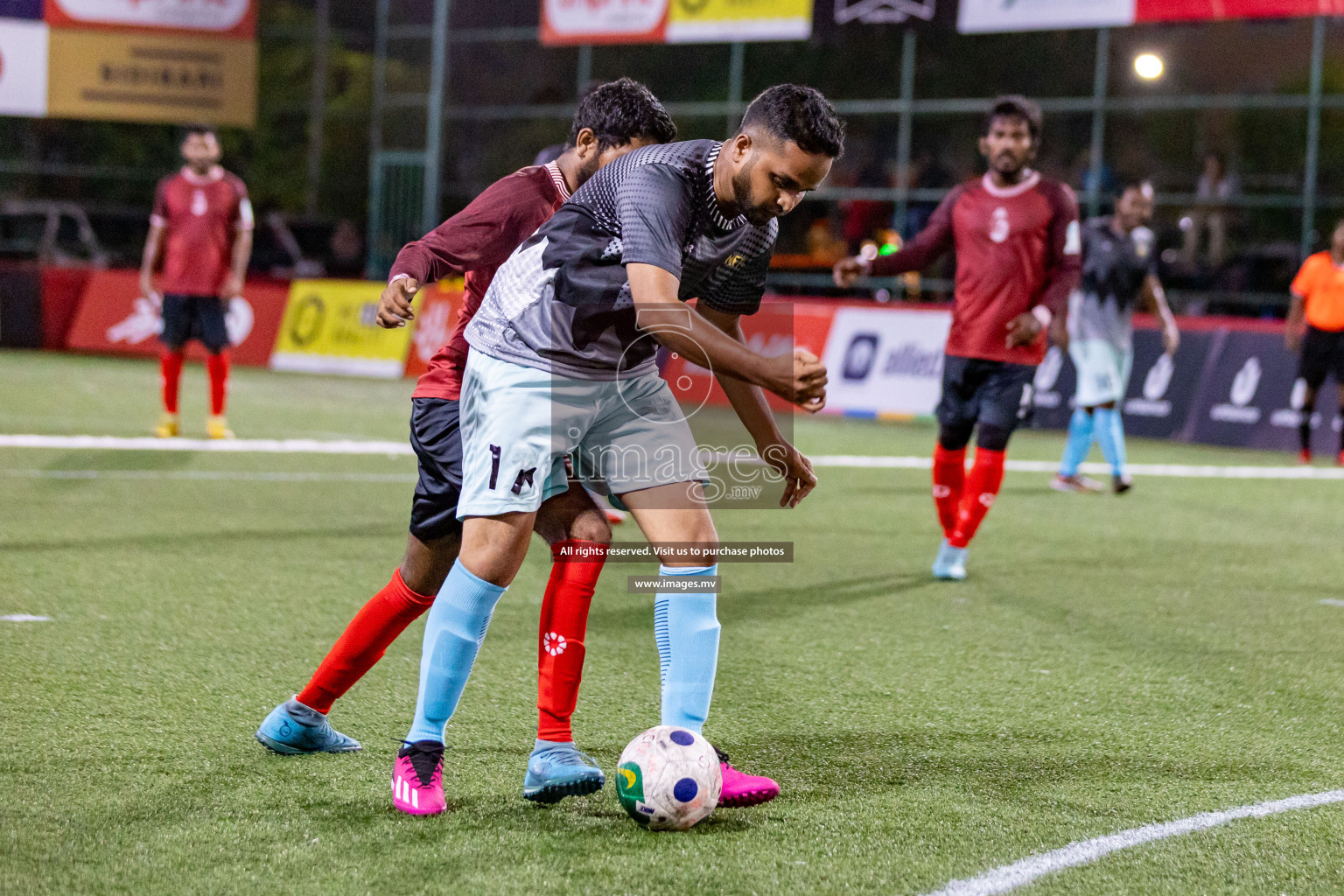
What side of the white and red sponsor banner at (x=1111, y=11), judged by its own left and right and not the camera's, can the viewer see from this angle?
front

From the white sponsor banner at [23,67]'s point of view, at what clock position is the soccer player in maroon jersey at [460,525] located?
The soccer player in maroon jersey is roughly at 12 o'clock from the white sponsor banner.

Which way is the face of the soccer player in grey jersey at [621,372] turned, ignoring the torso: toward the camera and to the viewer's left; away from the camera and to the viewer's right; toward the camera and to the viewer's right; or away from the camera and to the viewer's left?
toward the camera and to the viewer's right

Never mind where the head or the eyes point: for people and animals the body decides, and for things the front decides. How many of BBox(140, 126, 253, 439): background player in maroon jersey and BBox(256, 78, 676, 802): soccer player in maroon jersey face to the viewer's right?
1

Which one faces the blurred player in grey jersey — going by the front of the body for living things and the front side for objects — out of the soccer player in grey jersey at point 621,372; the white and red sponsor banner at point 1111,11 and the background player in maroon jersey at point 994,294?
the white and red sponsor banner

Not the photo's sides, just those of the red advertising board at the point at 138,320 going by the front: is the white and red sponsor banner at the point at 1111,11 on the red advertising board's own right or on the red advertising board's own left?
on the red advertising board's own left

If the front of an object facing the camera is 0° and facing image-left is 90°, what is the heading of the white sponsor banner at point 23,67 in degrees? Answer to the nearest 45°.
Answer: approximately 0°

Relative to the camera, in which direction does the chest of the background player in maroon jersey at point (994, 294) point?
toward the camera

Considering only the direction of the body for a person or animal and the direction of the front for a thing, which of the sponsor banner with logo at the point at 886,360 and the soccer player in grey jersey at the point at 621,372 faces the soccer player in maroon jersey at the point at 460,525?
the sponsor banner with logo

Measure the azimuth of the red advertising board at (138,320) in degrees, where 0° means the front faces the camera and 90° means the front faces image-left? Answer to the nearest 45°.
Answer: approximately 0°

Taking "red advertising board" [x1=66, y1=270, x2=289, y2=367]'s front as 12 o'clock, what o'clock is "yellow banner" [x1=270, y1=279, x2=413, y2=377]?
The yellow banner is roughly at 10 o'clock from the red advertising board.

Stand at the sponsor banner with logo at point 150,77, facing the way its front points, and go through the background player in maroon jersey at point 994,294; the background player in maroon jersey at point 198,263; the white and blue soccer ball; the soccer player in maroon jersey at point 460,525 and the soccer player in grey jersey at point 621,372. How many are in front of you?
5

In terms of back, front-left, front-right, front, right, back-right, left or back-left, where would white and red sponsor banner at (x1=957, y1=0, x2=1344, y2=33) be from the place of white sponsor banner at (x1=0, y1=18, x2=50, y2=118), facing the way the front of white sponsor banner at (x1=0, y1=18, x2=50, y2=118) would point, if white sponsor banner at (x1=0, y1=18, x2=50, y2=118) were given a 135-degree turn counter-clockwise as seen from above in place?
right

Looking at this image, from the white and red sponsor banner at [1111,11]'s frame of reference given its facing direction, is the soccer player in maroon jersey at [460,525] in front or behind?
in front

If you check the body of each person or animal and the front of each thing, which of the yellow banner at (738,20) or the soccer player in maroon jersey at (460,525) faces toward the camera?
the yellow banner

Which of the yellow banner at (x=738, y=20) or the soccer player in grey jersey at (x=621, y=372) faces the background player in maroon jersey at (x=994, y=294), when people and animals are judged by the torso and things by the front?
the yellow banner

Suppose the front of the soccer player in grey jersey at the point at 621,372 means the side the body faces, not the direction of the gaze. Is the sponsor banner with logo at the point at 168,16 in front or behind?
behind

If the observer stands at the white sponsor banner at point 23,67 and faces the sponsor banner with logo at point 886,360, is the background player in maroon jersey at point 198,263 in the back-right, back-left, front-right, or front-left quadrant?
front-right
